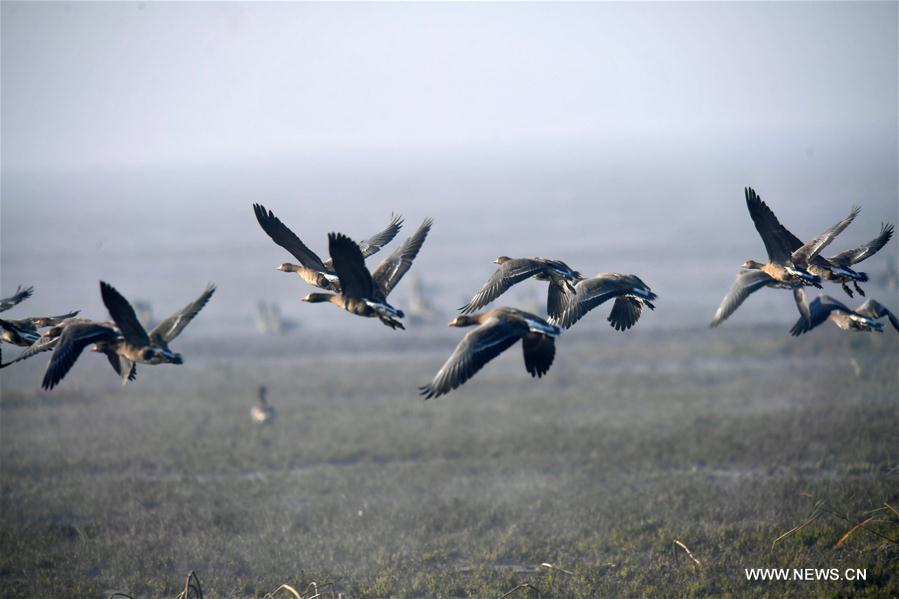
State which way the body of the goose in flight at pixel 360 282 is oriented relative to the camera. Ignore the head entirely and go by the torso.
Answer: to the viewer's left

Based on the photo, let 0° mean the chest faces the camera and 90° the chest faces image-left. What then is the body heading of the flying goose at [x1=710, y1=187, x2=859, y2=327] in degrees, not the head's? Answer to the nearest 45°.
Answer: approximately 90°

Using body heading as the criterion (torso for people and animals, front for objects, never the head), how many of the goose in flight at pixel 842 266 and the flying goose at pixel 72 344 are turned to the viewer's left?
2

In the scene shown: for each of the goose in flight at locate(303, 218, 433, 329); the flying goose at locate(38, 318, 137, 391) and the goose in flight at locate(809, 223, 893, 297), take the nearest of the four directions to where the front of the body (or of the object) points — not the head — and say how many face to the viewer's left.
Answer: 3

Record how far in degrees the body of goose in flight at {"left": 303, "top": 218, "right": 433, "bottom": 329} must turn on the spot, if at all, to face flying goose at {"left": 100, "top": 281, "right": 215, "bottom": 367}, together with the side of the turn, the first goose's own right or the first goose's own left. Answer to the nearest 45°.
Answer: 0° — it already faces it

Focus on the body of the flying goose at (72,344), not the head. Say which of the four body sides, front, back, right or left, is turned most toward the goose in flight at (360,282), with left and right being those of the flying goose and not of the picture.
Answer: back

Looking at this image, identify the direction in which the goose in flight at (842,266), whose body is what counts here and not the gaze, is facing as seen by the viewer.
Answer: to the viewer's left

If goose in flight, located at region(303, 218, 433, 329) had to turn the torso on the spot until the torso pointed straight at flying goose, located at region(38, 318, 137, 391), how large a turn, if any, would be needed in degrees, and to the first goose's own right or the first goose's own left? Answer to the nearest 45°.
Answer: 0° — it already faces it

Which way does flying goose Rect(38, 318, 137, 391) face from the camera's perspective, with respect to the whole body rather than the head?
to the viewer's left

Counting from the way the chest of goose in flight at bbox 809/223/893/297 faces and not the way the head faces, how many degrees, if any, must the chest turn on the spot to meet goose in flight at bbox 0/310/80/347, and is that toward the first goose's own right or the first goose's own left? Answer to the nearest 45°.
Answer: approximately 45° to the first goose's own left

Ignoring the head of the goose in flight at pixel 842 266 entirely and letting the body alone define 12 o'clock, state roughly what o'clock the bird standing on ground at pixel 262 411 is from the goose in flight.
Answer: The bird standing on ground is roughly at 1 o'clock from the goose in flight.
